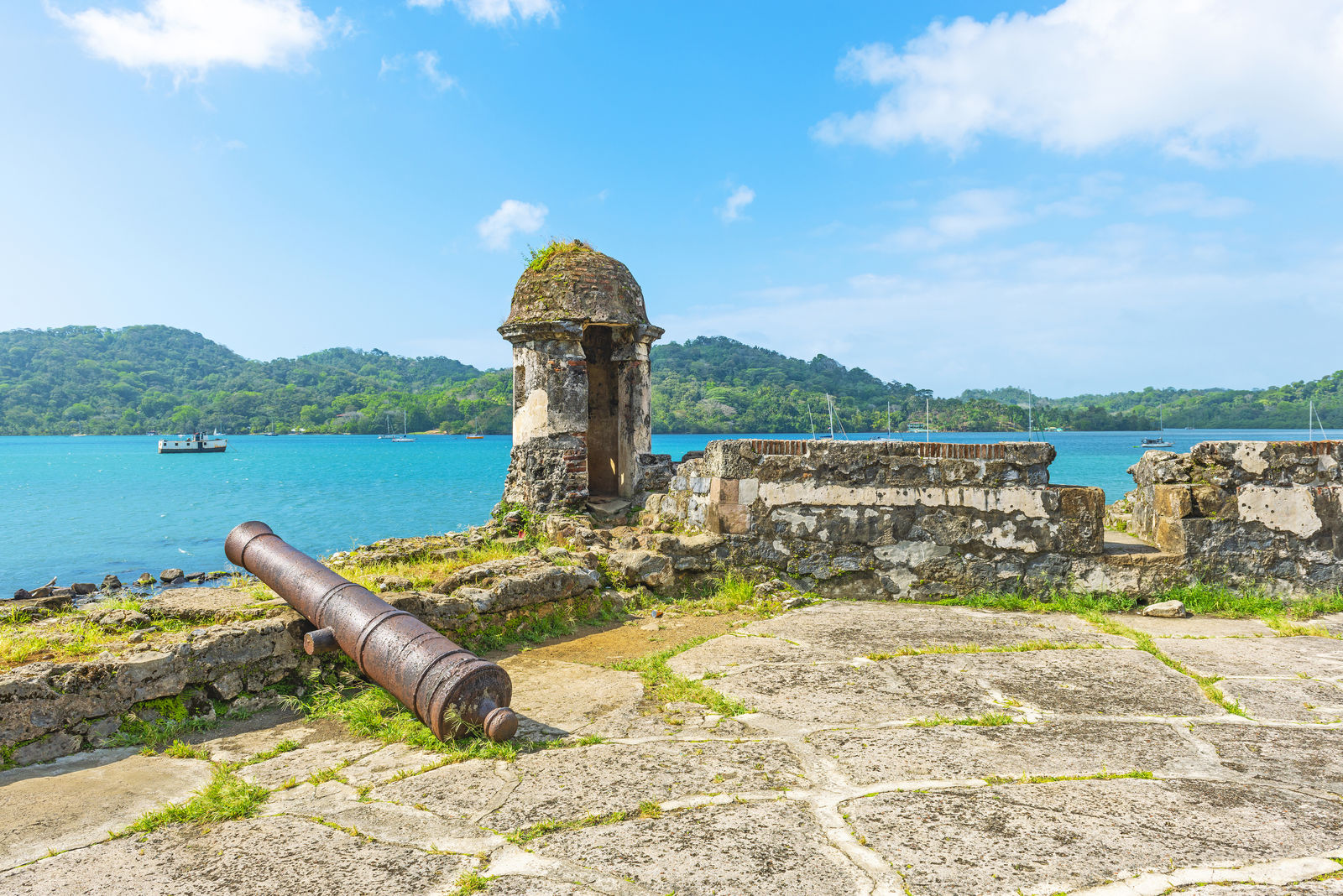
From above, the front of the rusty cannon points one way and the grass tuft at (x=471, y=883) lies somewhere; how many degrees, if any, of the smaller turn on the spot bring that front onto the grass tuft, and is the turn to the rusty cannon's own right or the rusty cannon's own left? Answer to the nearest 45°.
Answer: approximately 135° to the rusty cannon's own left

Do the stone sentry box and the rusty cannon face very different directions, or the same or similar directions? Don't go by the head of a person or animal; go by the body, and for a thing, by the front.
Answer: very different directions

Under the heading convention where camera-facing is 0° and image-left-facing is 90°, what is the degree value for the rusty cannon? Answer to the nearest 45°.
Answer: approximately 135°

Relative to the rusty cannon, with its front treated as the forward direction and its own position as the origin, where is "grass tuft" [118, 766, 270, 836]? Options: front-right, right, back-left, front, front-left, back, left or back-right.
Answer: left

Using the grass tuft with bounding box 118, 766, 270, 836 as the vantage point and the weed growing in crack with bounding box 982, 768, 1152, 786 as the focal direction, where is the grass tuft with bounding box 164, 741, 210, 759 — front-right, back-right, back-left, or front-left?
back-left

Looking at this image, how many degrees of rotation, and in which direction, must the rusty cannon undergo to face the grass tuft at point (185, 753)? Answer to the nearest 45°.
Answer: approximately 45° to its left

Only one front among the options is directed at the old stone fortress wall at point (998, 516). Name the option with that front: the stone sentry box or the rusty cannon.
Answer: the stone sentry box

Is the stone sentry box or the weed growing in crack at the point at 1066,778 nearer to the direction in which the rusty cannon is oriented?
the stone sentry box

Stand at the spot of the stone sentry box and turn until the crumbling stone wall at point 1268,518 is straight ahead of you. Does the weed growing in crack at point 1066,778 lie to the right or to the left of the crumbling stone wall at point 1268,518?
right

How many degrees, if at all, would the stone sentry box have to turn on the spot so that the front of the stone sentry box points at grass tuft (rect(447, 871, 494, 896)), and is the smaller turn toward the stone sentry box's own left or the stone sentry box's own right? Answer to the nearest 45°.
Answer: approximately 45° to the stone sentry box's own right
